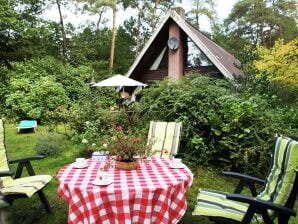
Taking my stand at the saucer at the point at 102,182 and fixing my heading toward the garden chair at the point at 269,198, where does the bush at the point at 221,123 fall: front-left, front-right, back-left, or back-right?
front-left

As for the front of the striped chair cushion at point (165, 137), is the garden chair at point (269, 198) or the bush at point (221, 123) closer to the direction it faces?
the garden chair

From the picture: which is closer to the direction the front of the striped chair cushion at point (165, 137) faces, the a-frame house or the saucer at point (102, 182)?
the saucer

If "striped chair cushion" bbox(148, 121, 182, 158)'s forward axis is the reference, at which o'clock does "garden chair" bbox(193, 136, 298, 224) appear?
The garden chair is roughly at 11 o'clock from the striped chair cushion.

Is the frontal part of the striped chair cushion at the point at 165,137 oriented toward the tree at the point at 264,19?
no

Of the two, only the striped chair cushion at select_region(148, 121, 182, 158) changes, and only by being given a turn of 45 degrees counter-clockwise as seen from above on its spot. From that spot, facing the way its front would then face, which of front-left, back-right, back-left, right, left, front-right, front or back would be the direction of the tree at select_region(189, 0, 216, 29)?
back-left

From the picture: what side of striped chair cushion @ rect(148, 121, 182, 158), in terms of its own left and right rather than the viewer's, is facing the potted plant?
front

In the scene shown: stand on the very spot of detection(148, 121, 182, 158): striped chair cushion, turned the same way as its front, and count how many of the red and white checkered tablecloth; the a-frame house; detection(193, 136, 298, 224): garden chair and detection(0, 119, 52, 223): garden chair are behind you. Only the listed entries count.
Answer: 1

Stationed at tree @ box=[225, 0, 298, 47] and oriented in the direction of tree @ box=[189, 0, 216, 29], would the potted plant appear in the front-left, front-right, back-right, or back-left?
front-left

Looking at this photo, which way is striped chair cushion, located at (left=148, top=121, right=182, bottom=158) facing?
toward the camera

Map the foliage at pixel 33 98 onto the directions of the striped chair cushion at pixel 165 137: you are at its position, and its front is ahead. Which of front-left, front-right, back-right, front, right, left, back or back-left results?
back-right

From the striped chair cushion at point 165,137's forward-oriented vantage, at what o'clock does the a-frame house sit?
The a-frame house is roughly at 6 o'clock from the striped chair cushion.

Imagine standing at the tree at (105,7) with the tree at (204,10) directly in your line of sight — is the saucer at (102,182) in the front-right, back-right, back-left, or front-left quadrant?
back-right

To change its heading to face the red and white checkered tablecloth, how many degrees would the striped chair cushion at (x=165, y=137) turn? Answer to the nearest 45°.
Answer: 0° — it already faces it
